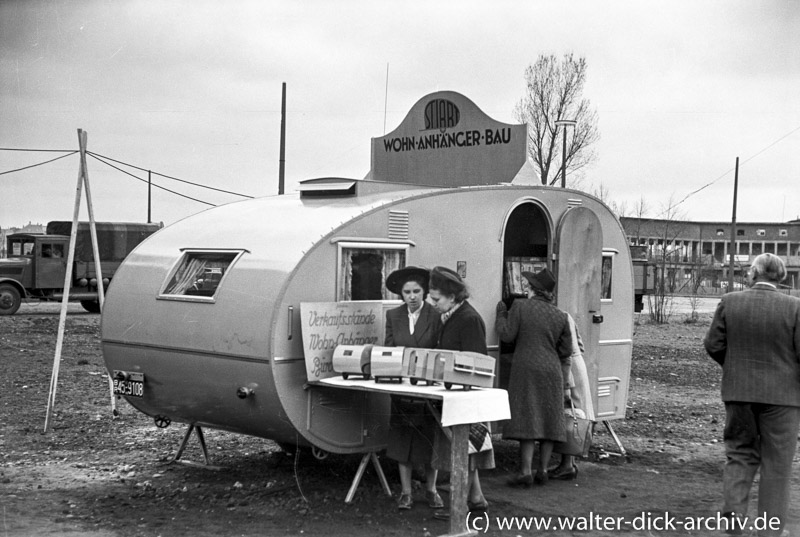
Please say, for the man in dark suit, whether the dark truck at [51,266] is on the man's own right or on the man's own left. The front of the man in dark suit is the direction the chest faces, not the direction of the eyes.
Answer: on the man's own left

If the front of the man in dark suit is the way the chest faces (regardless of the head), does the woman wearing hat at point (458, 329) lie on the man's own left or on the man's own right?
on the man's own left

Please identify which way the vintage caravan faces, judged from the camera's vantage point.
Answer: facing away from the viewer and to the right of the viewer

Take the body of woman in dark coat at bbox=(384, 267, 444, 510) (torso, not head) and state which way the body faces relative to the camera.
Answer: toward the camera

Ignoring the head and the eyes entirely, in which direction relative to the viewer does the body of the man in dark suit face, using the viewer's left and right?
facing away from the viewer

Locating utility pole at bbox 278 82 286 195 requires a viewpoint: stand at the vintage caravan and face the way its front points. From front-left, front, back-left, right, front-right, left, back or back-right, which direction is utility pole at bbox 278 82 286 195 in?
front-left

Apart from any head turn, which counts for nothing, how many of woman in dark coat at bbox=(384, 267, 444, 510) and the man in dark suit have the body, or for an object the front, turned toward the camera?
1

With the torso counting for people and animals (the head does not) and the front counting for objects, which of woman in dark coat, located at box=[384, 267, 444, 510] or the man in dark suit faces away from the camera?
the man in dark suit

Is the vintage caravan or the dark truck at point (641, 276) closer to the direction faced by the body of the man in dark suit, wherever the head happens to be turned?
the dark truck

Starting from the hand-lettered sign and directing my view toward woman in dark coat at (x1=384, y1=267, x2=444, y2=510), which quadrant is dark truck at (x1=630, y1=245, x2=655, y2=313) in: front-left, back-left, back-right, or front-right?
front-left
